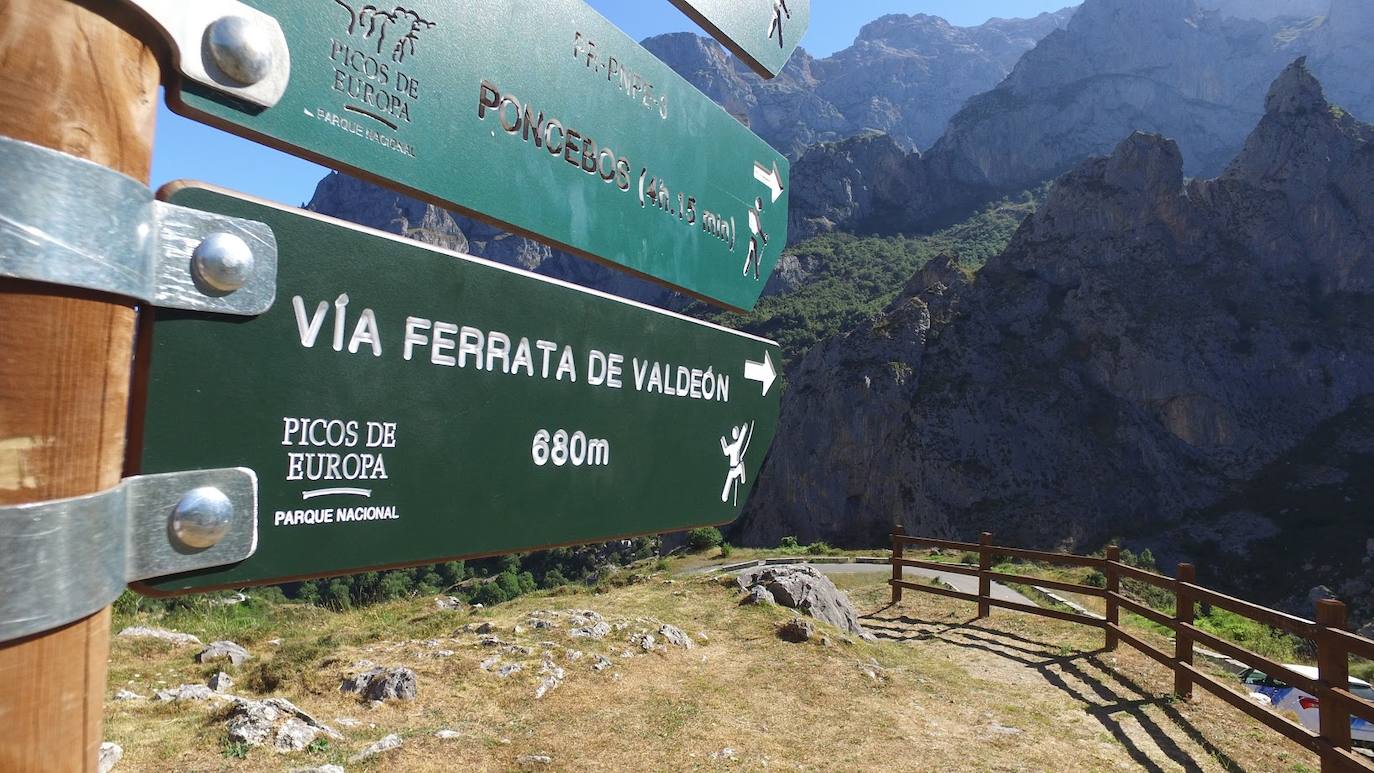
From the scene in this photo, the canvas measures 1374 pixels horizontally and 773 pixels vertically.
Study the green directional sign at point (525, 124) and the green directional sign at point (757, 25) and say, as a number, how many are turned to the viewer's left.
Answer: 0

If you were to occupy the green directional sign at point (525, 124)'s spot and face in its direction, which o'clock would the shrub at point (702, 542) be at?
The shrub is roughly at 8 o'clock from the green directional sign.

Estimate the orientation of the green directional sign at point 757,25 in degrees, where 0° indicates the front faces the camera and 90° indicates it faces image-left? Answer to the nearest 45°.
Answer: approximately 315°

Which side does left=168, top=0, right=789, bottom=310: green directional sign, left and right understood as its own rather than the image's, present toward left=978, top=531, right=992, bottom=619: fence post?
left

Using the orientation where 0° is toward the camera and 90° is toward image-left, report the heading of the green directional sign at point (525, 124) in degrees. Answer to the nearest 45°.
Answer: approximately 315°

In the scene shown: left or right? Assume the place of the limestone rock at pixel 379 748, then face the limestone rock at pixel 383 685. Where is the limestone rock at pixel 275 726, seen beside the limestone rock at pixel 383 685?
left

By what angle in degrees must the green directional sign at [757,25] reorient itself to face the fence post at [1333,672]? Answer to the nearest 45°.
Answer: approximately 90° to its left

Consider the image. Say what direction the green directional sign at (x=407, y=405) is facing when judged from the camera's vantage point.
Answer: facing the viewer and to the right of the viewer

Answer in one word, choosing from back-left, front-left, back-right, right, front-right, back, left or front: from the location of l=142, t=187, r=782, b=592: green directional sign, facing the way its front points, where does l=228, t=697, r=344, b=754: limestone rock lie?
back-left
